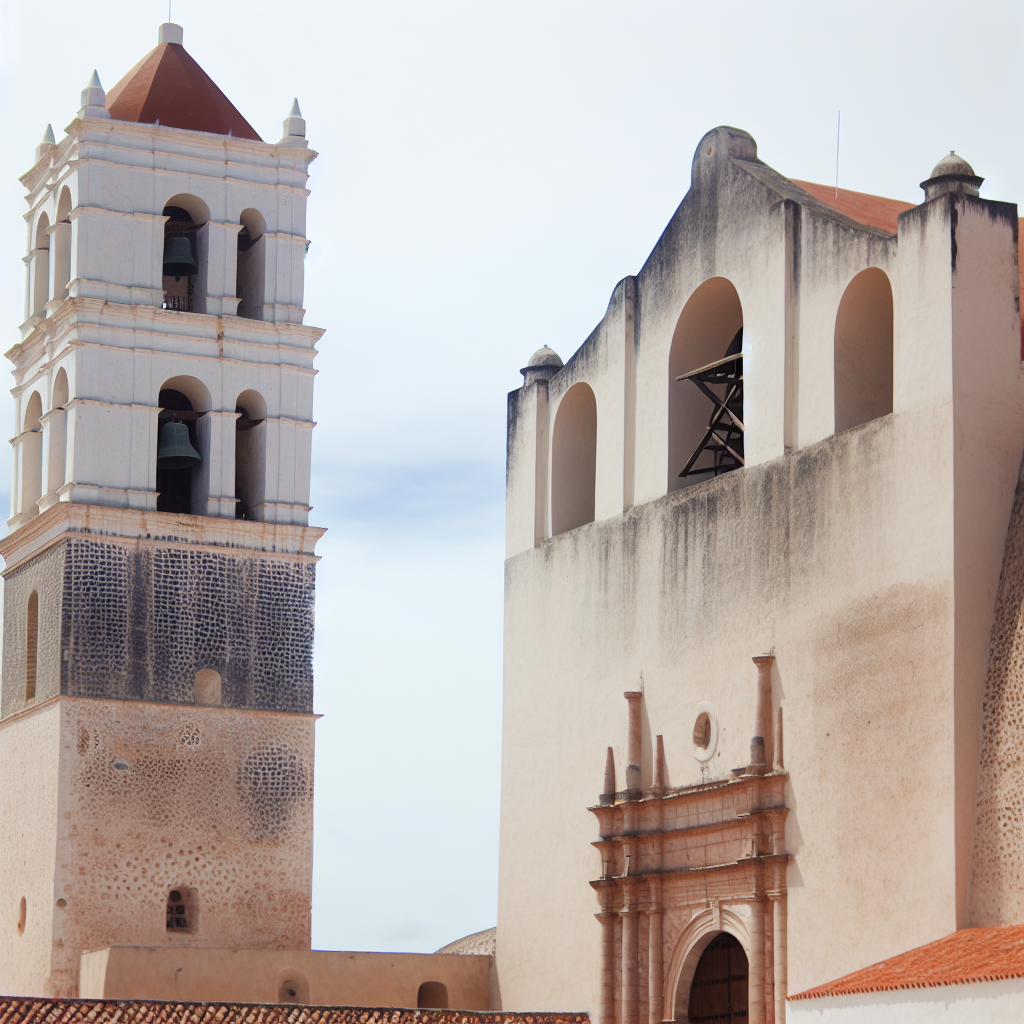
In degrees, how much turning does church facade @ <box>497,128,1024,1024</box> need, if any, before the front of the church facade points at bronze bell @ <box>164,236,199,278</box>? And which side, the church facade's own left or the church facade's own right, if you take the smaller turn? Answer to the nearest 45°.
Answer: approximately 90° to the church facade's own right

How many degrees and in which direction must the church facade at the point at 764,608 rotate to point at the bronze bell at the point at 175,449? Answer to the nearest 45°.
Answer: approximately 90° to its right

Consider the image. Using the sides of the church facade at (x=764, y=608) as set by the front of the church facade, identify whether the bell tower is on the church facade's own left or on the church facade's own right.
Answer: on the church facade's own right

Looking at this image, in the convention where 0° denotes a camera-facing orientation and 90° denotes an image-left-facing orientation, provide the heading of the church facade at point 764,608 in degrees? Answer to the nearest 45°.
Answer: approximately 45°
